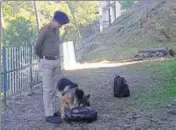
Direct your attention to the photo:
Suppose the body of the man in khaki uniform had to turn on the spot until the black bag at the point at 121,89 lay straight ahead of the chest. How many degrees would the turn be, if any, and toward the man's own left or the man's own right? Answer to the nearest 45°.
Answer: approximately 90° to the man's own left

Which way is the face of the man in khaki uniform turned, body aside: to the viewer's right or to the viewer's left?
to the viewer's right

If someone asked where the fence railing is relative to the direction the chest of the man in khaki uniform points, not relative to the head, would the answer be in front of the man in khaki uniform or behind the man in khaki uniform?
behind
